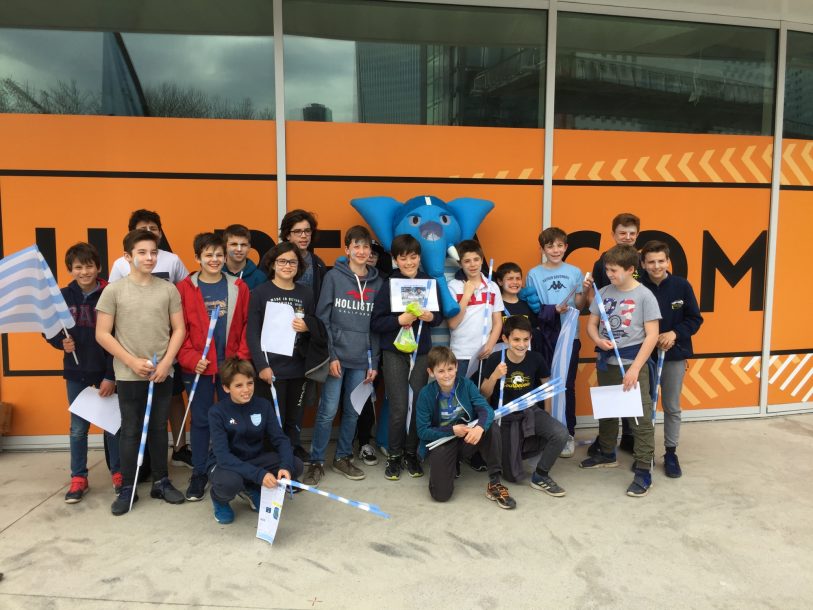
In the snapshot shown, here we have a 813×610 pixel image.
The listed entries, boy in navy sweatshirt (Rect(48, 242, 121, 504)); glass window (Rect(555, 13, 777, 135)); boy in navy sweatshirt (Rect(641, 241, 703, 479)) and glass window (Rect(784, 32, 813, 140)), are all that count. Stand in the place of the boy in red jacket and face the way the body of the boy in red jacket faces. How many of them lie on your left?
3

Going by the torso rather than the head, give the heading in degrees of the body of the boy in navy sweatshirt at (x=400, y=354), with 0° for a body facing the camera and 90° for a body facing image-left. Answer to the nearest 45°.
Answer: approximately 0°

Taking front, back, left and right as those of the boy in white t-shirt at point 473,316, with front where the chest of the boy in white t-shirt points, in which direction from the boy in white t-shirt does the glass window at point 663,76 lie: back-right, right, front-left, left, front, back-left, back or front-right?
back-left

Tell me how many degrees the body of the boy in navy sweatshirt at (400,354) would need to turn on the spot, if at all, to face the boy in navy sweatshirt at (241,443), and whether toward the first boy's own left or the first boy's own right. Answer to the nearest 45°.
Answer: approximately 45° to the first boy's own right

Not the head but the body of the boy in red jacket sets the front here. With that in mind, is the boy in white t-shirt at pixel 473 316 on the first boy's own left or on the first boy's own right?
on the first boy's own left

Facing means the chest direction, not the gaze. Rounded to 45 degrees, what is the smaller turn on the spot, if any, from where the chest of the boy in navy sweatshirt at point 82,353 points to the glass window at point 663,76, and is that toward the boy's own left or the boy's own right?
approximately 90° to the boy's own left

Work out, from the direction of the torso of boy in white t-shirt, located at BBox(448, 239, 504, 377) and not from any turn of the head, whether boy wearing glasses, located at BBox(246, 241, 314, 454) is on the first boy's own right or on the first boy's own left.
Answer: on the first boy's own right

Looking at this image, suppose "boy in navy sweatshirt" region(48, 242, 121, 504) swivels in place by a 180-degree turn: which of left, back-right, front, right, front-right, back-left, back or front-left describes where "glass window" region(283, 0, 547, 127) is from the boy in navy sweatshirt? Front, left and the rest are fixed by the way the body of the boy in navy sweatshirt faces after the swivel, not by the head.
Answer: right
